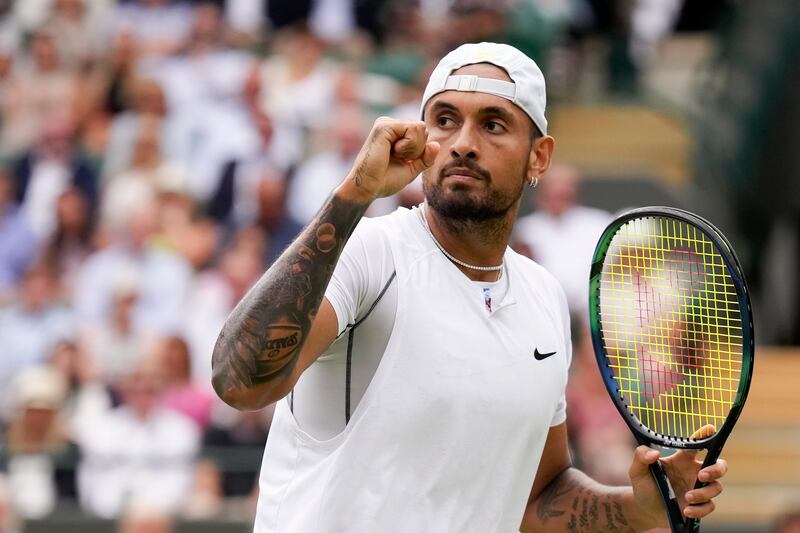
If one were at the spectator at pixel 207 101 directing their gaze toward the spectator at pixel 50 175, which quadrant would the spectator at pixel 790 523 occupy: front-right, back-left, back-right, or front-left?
back-left

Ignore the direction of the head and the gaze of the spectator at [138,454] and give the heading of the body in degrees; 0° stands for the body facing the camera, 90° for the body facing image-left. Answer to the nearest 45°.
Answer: approximately 0°

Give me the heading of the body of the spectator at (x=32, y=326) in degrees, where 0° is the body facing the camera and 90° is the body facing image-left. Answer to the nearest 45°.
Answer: approximately 0°

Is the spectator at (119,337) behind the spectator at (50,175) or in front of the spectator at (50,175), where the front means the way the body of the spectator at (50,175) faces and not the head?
in front
